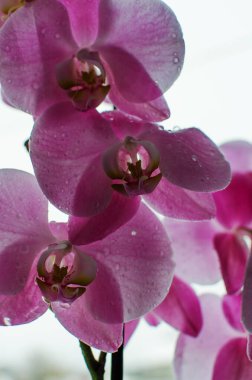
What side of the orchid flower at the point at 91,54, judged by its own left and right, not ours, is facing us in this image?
front

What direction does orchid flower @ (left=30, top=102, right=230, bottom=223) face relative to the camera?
toward the camera

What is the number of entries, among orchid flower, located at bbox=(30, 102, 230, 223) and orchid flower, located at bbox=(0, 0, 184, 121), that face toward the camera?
2
